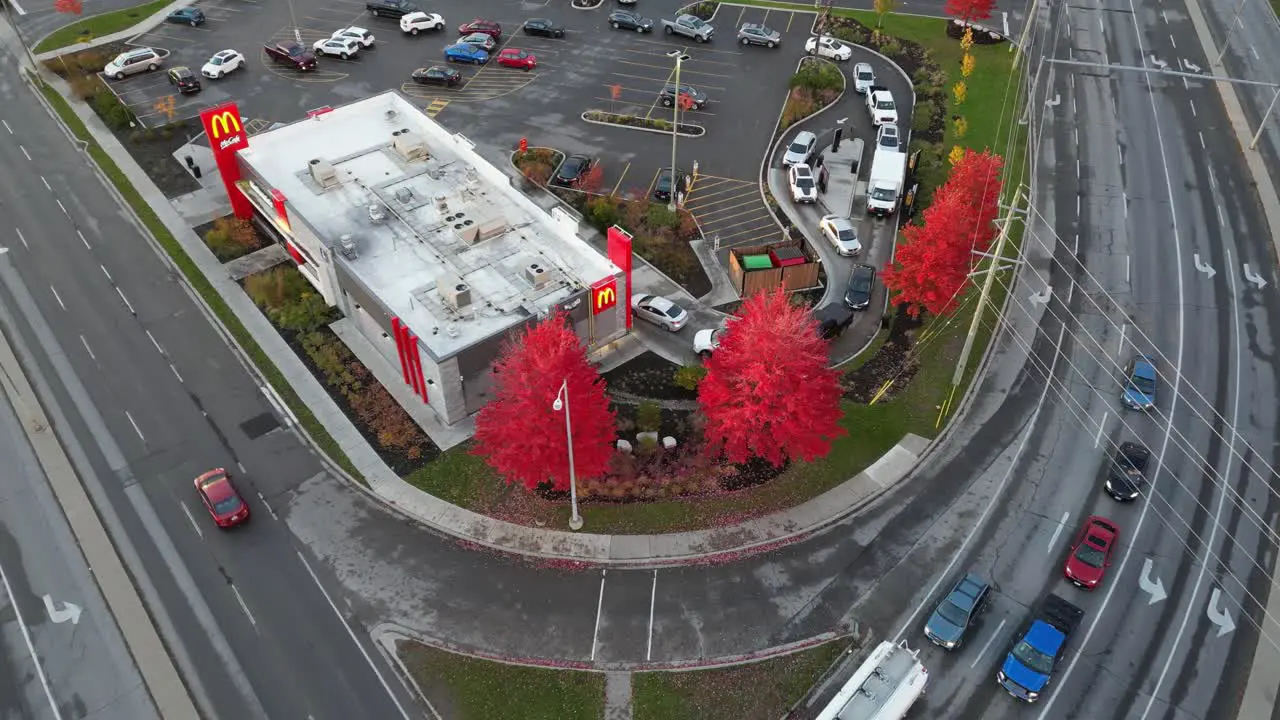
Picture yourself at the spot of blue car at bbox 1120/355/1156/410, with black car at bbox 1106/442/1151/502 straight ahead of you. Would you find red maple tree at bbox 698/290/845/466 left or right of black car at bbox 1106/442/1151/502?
right

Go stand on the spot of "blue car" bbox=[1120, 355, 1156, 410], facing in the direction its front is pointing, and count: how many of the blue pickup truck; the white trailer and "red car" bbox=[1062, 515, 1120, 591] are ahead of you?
3

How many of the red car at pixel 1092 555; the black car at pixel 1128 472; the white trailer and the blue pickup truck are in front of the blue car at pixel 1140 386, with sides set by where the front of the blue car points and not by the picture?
4

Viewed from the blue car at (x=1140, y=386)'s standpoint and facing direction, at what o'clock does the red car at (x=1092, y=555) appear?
The red car is roughly at 12 o'clock from the blue car.

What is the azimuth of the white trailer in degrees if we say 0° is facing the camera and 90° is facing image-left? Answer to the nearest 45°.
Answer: approximately 45°

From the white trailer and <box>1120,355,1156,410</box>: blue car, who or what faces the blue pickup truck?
the blue car

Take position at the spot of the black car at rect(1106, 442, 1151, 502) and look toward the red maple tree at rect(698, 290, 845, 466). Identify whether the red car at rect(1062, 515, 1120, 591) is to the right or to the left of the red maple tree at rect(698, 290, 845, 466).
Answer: left
